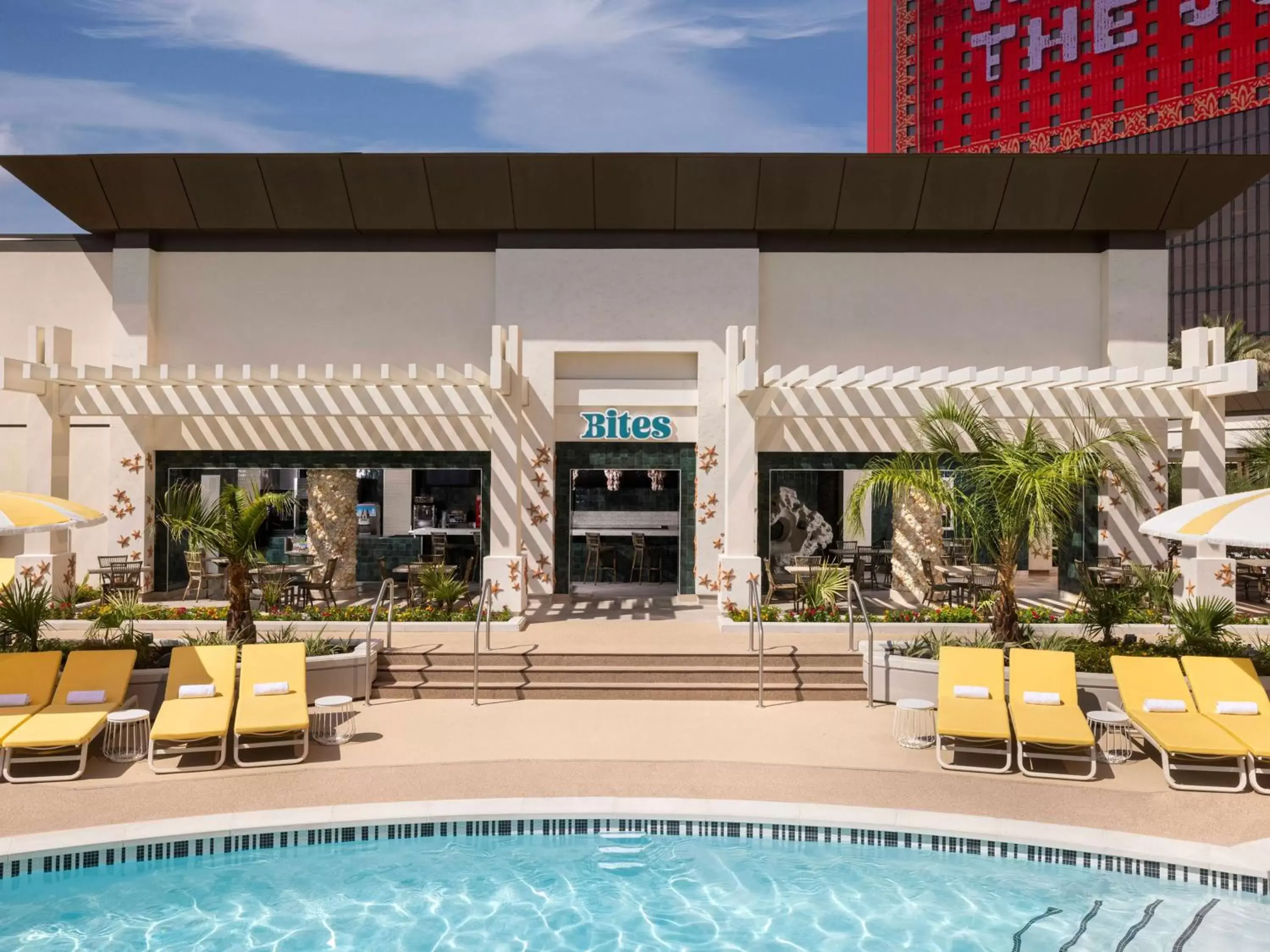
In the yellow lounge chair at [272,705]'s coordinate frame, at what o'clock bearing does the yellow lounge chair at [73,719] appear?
the yellow lounge chair at [73,719] is roughly at 3 o'clock from the yellow lounge chair at [272,705].

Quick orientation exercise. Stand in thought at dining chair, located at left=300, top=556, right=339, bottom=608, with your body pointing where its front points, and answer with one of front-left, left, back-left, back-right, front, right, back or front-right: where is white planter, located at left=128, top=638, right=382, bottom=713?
left

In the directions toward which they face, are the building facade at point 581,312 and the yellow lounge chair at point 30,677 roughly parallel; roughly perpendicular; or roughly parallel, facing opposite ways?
roughly parallel

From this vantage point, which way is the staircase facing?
toward the camera

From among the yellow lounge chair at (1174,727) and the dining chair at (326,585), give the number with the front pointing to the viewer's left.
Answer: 1

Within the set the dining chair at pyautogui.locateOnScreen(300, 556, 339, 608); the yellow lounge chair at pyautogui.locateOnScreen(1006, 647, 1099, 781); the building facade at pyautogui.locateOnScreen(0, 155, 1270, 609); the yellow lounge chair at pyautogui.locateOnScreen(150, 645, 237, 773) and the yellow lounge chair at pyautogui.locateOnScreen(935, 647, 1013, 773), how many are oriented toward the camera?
4

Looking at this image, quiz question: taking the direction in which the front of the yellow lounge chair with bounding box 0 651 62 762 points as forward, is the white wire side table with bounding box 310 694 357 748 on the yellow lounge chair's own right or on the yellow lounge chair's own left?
on the yellow lounge chair's own left

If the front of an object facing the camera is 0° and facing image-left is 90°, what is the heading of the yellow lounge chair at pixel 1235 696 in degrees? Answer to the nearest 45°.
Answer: approximately 315°

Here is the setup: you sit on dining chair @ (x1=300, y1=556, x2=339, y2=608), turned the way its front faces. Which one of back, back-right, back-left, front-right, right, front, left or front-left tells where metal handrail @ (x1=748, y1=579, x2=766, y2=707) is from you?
back-left

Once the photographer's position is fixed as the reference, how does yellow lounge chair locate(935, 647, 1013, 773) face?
facing the viewer

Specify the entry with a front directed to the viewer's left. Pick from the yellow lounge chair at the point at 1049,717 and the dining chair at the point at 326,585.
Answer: the dining chair

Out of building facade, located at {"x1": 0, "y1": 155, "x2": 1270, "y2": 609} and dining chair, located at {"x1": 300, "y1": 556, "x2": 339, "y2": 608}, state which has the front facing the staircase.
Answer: the building facade
